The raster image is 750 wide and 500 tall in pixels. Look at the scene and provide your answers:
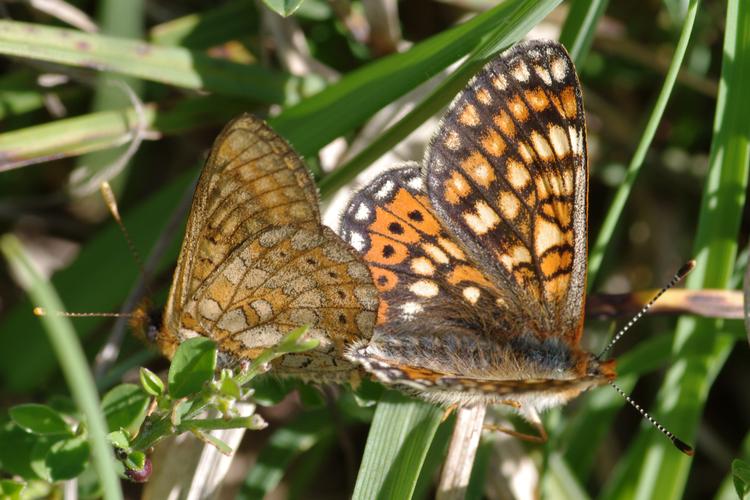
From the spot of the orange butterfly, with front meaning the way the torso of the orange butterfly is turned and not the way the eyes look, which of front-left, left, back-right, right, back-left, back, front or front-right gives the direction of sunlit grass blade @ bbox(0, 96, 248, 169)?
back

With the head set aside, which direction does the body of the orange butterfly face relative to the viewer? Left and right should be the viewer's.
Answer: facing to the right of the viewer

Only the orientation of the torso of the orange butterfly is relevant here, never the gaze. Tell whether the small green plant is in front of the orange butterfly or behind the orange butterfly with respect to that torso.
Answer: behind

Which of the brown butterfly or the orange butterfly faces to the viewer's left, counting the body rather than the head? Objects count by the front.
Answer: the brown butterfly

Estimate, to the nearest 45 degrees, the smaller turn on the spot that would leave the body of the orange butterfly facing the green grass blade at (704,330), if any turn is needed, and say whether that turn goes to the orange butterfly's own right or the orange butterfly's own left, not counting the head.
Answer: approximately 45° to the orange butterfly's own left

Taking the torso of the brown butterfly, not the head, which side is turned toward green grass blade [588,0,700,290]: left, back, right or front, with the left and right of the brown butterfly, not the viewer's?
back

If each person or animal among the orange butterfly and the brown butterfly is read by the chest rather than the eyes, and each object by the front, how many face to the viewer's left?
1

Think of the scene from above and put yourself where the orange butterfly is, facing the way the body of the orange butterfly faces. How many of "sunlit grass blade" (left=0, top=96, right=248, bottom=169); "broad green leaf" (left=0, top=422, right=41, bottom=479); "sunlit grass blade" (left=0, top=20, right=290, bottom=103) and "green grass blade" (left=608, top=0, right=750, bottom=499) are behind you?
3

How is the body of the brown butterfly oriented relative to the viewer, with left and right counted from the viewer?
facing to the left of the viewer

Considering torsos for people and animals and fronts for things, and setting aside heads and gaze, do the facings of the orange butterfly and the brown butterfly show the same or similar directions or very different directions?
very different directions

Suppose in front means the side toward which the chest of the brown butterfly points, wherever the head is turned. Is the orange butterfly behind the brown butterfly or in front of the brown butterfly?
behind

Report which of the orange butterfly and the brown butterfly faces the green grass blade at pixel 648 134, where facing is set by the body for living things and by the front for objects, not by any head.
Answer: the orange butterfly

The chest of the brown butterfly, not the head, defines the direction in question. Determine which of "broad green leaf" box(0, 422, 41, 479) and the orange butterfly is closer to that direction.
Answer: the broad green leaf
